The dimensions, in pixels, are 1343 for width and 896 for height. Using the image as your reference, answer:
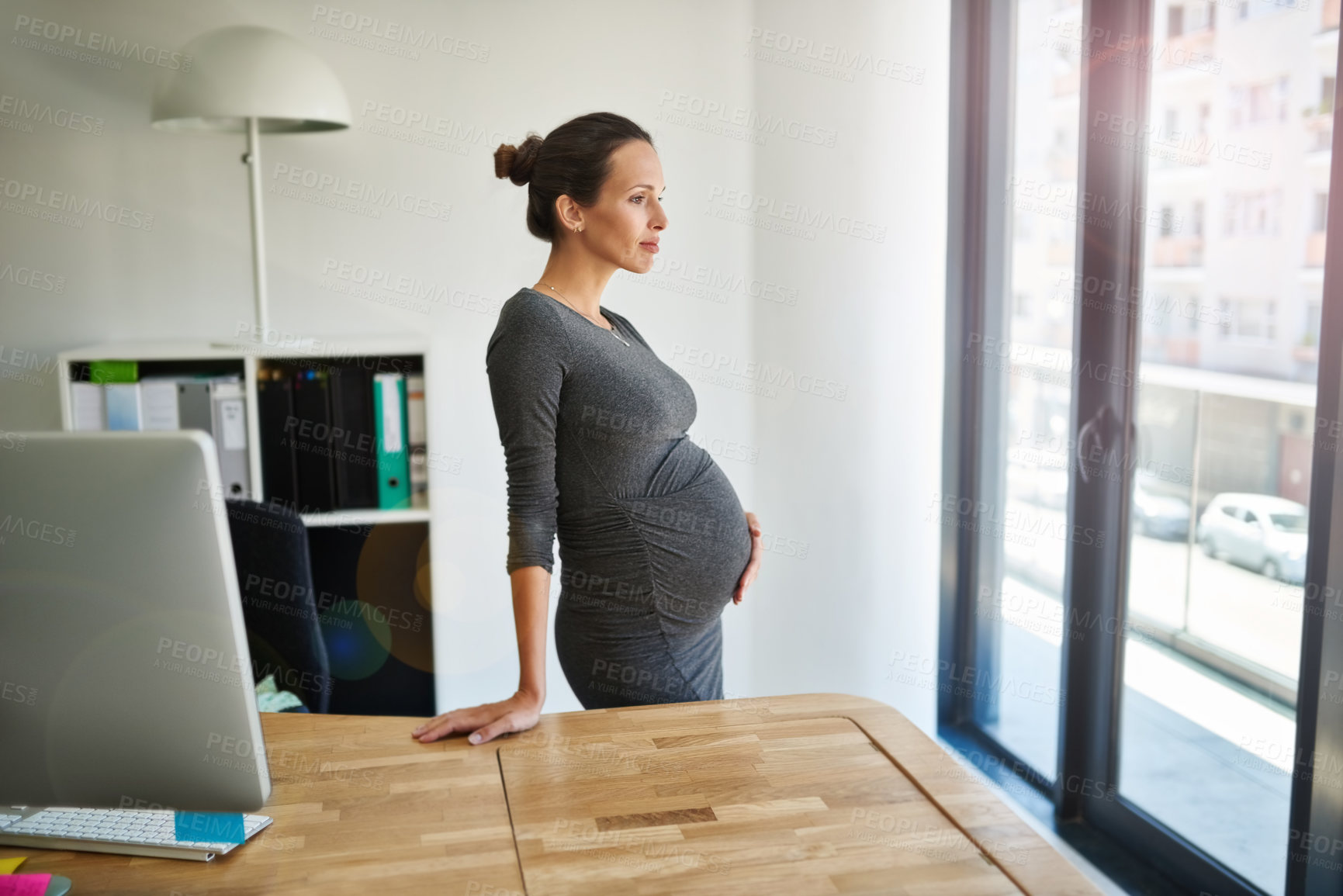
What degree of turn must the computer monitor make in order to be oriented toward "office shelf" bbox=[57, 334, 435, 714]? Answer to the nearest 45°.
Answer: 0° — it already faces it

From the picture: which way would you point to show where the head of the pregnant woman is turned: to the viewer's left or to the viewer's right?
to the viewer's right

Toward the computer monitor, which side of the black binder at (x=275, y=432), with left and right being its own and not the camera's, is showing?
front

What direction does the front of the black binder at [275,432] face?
toward the camera

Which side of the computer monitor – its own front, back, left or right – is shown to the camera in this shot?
back

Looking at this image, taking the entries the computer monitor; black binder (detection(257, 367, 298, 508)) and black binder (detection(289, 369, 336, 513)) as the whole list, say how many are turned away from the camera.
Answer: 1

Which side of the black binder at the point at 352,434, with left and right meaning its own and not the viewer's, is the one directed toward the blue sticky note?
front

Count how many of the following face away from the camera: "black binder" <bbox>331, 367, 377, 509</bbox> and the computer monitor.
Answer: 1

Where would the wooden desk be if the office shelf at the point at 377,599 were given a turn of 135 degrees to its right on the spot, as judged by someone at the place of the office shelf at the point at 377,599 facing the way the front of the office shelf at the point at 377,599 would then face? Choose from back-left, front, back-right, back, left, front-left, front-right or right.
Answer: back-left

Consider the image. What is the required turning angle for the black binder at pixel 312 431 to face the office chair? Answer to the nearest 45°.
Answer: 0° — it already faces it
